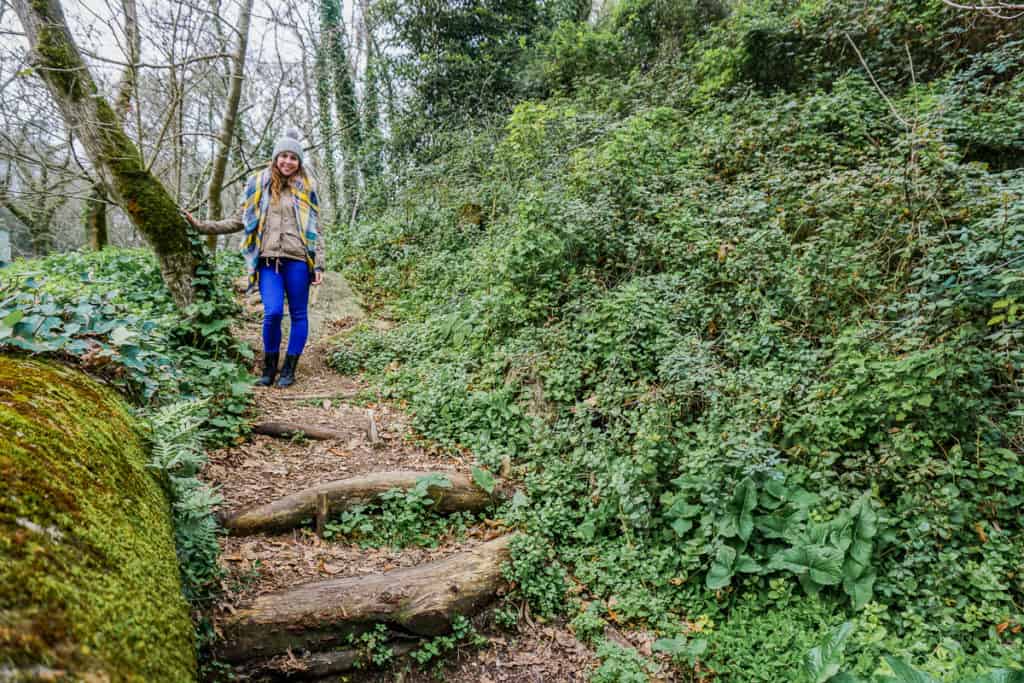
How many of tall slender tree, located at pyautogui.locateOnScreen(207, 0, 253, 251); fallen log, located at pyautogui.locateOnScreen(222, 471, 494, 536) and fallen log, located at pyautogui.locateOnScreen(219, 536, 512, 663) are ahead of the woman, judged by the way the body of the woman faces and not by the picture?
2

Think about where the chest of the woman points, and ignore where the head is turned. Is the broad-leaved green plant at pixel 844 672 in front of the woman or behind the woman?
in front

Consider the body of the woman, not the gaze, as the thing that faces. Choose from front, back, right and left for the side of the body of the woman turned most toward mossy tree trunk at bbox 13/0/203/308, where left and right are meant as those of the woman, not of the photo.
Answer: right

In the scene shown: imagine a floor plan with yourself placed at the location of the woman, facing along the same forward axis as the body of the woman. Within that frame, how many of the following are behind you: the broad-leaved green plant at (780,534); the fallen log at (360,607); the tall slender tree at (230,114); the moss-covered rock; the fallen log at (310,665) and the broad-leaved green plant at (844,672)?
1

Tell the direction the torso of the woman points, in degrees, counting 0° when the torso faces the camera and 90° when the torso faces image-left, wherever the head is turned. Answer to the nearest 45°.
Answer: approximately 0°

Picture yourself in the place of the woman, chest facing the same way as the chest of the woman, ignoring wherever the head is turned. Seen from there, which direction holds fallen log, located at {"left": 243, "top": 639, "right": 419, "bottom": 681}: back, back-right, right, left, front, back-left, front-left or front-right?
front

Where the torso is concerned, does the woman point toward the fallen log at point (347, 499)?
yes

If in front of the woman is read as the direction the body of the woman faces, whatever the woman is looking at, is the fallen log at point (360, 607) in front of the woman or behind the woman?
in front

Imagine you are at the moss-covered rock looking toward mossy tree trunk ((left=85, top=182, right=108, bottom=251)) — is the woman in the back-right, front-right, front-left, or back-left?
front-right

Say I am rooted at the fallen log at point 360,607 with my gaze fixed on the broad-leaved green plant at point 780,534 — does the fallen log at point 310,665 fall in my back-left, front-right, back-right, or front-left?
back-right

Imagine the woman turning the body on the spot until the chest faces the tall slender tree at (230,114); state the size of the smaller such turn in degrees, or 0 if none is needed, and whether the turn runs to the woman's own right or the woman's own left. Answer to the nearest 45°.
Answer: approximately 180°

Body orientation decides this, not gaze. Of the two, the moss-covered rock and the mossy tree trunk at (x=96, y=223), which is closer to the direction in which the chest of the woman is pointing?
the moss-covered rock

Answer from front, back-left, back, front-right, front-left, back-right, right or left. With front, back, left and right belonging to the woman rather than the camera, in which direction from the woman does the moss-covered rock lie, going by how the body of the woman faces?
front

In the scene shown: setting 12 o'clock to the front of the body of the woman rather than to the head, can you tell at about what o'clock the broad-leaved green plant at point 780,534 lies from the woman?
The broad-leaved green plant is roughly at 11 o'clock from the woman.
